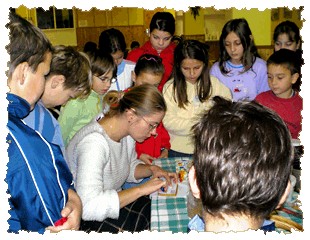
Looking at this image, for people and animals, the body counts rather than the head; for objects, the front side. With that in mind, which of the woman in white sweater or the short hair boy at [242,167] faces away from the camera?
the short hair boy

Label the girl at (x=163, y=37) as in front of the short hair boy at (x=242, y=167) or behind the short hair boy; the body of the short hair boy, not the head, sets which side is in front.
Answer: in front

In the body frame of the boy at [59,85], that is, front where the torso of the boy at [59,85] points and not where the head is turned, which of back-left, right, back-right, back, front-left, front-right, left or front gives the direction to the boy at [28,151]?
right

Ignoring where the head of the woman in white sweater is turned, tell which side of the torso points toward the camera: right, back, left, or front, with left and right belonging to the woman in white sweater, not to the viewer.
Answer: right

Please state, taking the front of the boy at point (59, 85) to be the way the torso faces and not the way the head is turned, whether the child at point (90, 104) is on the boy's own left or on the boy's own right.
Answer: on the boy's own left

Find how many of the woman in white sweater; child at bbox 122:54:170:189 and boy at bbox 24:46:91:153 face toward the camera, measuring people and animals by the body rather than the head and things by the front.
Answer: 1

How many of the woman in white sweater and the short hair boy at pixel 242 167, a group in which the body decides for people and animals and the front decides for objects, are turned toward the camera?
0

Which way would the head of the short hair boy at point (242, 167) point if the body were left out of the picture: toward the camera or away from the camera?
away from the camera

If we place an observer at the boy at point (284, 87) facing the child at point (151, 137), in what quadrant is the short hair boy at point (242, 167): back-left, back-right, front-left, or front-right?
front-left

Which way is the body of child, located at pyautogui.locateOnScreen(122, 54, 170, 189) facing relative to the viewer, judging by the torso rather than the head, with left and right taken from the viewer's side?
facing the viewer

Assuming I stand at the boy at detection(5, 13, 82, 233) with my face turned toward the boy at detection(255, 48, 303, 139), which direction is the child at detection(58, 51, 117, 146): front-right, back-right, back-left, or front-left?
front-left

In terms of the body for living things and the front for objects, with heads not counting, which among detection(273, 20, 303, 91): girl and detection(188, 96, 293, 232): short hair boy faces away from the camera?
the short hair boy

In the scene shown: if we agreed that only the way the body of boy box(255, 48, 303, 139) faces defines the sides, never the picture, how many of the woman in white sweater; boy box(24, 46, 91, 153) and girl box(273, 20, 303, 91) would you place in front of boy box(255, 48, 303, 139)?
2

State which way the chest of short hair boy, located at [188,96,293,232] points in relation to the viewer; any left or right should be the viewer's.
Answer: facing away from the viewer

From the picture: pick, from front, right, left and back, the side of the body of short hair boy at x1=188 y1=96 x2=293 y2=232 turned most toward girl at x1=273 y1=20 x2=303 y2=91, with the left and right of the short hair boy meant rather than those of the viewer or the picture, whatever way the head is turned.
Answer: front

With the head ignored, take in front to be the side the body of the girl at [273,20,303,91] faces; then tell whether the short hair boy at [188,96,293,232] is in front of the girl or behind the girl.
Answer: in front

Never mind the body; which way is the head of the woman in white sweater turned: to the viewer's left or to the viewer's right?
to the viewer's right

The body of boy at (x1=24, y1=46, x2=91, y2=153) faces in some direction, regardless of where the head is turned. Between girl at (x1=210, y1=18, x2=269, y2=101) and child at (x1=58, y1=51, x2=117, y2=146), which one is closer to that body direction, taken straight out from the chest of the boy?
the girl
